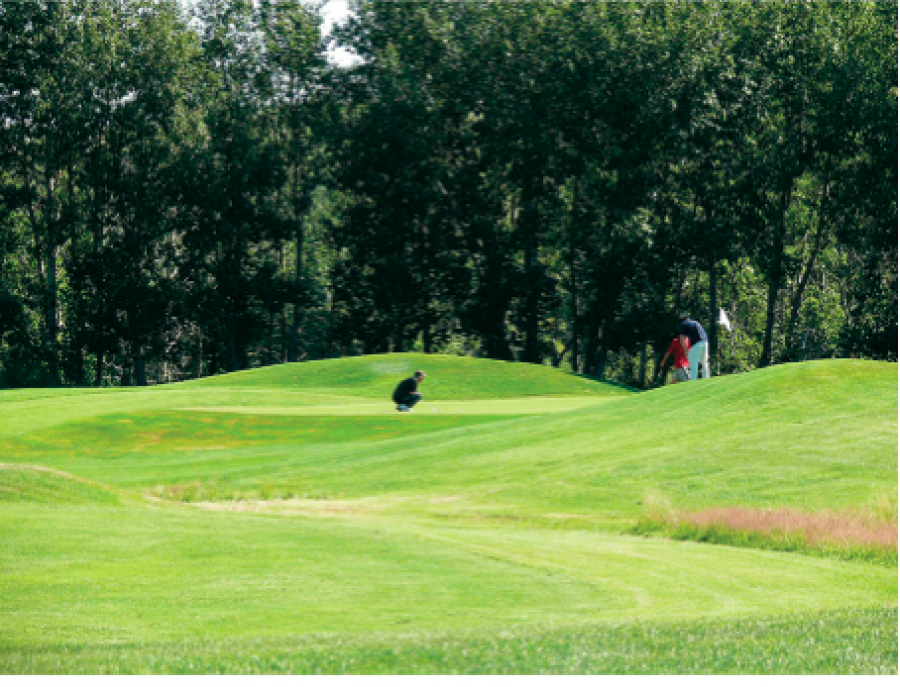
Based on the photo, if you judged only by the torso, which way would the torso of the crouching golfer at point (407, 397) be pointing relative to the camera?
to the viewer's right

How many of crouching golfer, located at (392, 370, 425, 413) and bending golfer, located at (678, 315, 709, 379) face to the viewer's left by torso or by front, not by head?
1

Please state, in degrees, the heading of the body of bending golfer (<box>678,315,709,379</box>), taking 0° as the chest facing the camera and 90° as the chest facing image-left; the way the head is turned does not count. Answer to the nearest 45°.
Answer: approximately 90°

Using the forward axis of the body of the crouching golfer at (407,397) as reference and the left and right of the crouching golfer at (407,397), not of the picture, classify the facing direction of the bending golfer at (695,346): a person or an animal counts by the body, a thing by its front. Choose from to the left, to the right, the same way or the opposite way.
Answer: the opposite way

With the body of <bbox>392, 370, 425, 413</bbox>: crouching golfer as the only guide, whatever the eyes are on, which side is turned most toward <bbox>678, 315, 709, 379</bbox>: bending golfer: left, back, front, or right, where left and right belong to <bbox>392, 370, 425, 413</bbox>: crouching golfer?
front

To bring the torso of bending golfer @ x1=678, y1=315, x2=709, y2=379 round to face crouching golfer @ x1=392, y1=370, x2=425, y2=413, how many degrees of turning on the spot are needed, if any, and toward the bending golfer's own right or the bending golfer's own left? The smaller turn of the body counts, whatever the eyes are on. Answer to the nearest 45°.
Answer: approximately 45° to the bending golfer's own left
